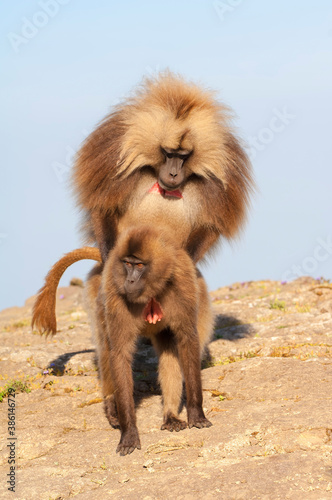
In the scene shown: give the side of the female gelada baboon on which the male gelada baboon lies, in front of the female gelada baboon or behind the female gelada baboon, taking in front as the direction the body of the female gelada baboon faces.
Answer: behind

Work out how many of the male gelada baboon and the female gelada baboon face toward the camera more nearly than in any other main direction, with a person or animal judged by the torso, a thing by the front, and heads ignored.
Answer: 2

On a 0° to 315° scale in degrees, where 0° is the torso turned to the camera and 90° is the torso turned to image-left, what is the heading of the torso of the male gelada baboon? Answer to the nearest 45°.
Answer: approximately 0°
